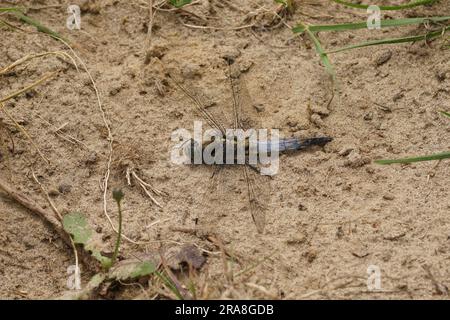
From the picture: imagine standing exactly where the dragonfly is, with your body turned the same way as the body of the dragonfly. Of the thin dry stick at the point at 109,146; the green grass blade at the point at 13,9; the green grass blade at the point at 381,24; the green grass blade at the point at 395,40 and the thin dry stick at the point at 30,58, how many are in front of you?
3

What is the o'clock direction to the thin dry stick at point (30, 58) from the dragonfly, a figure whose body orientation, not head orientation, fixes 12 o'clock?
The thin dry stick is roughly at 12 o'clock from the dragonfly.

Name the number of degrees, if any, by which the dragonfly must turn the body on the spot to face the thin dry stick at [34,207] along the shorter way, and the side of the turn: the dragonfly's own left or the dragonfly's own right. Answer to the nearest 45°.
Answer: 0° — it already faces it

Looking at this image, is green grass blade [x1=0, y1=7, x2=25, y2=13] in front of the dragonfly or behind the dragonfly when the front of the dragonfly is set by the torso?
in front

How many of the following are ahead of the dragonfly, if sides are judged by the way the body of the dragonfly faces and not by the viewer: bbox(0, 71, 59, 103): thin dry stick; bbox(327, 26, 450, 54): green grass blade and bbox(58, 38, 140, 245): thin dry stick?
2

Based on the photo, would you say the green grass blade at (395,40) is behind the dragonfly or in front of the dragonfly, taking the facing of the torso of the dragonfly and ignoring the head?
behind

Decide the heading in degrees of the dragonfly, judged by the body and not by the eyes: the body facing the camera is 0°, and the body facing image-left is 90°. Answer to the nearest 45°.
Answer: approximately 90°

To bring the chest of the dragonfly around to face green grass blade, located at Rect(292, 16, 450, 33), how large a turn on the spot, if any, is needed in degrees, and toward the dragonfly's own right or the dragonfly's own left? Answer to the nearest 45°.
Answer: approximately 180°
